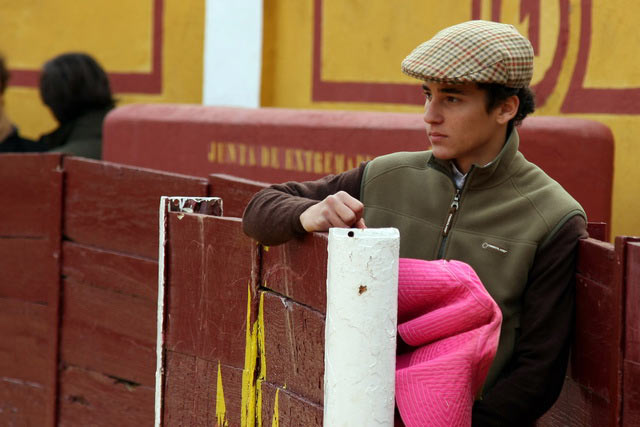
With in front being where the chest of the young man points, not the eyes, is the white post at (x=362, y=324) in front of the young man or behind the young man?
in front

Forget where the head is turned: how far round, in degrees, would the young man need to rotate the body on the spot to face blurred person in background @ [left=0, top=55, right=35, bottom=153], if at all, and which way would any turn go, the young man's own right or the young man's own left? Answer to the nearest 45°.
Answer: approximately 90° to the young man's own right

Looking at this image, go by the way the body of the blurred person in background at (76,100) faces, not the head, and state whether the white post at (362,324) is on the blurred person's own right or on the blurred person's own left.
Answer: on the blurred person's own right

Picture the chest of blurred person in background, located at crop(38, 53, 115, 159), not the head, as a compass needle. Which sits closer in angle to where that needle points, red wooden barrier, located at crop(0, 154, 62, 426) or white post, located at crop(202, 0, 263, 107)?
the white post

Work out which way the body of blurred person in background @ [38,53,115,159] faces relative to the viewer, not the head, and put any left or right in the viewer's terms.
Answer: facing away from the viewer and to the right of the viewer

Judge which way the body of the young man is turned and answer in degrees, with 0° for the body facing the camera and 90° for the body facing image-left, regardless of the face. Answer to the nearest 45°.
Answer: approximately 45°

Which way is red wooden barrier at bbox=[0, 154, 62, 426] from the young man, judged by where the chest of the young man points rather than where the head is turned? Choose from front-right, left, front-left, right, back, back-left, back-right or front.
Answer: right

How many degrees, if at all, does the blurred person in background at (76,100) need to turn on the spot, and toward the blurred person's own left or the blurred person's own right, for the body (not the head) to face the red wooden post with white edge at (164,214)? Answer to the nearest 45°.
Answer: approximately 135° to the blurred person's own right

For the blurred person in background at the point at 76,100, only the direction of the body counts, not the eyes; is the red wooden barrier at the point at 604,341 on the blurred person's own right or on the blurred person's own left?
on the blurred person's own right

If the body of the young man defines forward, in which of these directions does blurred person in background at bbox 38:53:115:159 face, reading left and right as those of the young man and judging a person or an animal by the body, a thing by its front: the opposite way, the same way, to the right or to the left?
the opposite way

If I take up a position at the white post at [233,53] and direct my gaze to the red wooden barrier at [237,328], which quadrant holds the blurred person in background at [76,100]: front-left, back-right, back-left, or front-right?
front-right

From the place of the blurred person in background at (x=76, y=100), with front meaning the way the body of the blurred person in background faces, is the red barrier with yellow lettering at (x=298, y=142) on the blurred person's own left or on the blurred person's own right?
on the blurred person's own right

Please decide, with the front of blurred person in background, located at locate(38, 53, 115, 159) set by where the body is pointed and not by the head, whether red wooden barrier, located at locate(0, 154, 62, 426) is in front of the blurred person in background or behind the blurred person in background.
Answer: behind

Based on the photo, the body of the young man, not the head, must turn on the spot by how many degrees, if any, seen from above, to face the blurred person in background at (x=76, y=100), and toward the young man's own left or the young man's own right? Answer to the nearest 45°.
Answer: approximately 90° to the young man's own right

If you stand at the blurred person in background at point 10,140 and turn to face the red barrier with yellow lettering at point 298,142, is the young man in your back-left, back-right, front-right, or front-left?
front-right
